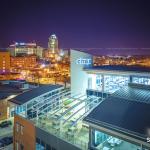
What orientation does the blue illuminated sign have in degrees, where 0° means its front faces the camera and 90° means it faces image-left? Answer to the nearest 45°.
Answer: approximately 0°
